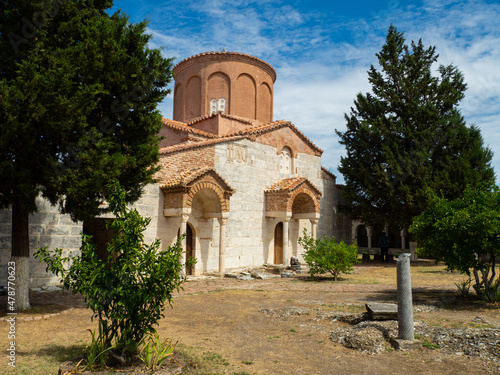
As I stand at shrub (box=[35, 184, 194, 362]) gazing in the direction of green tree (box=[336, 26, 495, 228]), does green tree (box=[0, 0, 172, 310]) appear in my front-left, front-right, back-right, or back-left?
front-left

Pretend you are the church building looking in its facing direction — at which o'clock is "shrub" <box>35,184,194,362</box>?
The shrub is roughly at 2 o'clock from the church building.

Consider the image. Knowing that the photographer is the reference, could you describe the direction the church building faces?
facing the viewer and to the right of the viewer

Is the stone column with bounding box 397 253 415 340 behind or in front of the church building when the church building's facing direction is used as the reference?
in front

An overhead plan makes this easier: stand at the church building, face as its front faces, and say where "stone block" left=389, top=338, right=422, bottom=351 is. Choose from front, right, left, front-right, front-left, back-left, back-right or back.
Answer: front-right
